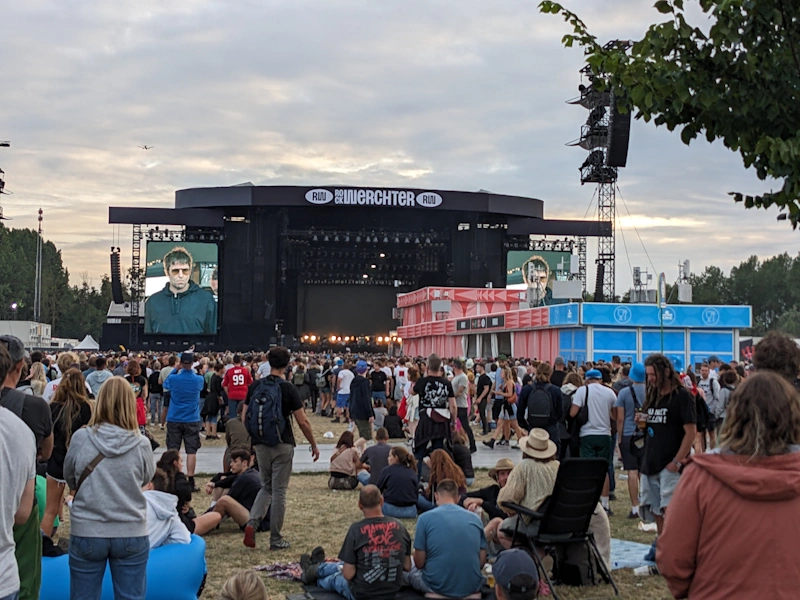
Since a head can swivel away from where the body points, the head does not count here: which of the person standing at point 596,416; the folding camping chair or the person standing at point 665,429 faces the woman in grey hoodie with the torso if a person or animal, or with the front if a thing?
the person standing at point 665,429

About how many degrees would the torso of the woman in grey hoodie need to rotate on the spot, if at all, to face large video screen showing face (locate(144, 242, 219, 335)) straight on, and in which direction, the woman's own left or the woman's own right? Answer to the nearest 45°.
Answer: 0° — they already face it

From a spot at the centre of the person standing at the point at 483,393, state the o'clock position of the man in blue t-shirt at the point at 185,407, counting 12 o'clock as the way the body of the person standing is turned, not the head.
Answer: The man in blue t-shirt is roughly at 10 o'clock from the person standing.

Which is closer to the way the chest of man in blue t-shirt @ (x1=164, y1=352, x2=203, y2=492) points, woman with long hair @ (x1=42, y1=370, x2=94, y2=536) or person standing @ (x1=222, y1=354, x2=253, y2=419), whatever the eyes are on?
the person standing

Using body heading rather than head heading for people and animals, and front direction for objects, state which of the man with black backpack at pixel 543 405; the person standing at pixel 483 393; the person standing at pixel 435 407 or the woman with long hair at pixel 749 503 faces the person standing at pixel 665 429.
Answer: the woman with long hair

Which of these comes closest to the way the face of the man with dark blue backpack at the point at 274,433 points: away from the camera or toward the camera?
away from the camera

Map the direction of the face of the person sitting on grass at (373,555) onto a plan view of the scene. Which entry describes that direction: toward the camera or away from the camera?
away from the camera

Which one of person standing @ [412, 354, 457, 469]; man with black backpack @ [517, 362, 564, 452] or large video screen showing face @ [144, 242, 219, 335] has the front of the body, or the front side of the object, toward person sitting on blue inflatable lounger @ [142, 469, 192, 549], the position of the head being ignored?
the large video screen showing face

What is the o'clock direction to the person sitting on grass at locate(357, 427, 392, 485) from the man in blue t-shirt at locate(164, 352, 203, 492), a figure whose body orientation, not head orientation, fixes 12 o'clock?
The person sitting on grass is roughly at 4 o'clock from the man in blue t-shirt.

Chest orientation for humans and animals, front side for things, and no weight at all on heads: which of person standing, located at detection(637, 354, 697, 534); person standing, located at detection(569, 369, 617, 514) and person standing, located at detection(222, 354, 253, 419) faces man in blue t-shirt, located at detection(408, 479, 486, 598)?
person standing, located at detection(637, 354, 697, 534)

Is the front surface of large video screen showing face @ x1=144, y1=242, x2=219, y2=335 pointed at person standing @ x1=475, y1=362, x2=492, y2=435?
yes
